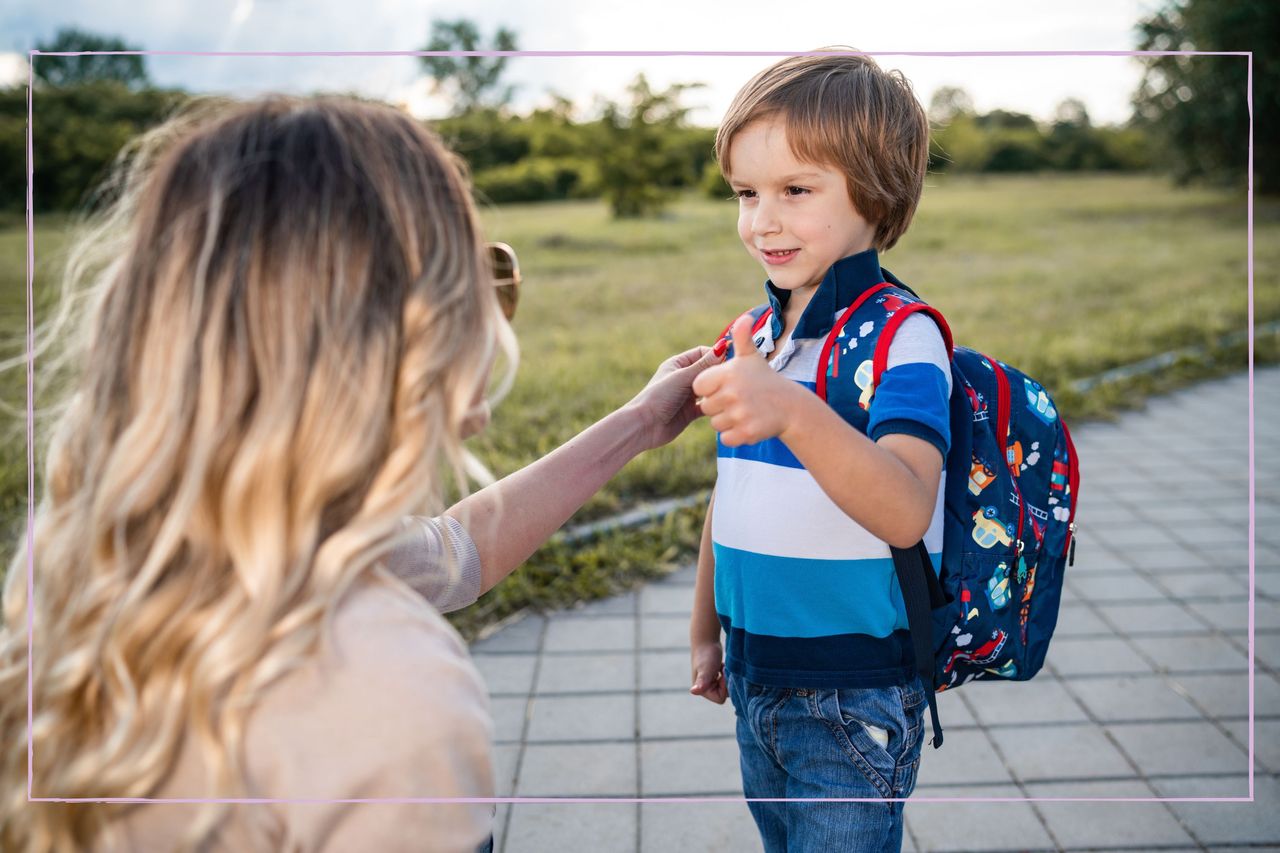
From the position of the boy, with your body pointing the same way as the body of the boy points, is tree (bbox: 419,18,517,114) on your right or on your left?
on your right

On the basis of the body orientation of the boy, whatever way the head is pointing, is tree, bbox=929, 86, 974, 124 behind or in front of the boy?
behind

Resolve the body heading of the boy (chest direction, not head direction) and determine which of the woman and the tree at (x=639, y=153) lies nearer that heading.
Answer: the woman

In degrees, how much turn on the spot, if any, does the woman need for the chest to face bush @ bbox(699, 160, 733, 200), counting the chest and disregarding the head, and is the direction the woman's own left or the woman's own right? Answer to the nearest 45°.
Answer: approximately 45° to the woman's own left

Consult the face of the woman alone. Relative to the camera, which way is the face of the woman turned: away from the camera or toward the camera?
away from the camera

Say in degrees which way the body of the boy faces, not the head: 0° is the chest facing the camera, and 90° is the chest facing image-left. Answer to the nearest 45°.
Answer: approximately 45°

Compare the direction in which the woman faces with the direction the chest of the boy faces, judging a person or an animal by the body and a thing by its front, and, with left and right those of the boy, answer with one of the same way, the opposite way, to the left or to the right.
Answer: the opposite way

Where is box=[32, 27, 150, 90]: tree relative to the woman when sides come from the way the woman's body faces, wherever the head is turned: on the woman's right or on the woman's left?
on the woman's left

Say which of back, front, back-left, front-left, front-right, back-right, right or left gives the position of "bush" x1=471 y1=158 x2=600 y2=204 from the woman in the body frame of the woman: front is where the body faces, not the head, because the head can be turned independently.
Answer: front-left

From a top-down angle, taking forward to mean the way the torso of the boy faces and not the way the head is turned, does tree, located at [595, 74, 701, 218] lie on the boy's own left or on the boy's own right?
on the boy's own right

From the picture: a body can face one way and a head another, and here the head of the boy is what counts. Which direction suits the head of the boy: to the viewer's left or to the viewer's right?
to the viewer's left

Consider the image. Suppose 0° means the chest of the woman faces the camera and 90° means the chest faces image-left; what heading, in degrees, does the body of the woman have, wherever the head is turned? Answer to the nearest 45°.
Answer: approximately 225°
